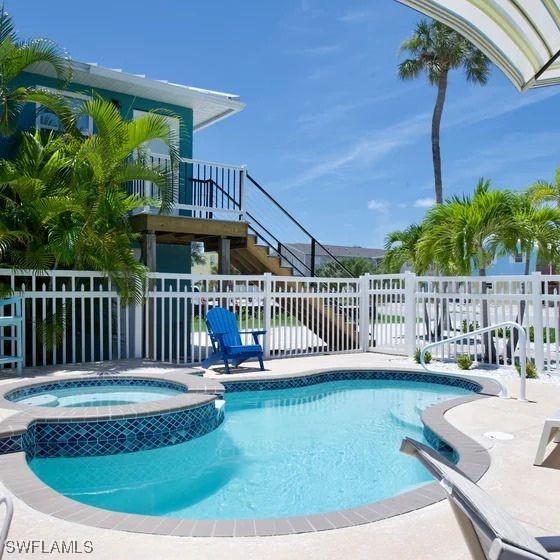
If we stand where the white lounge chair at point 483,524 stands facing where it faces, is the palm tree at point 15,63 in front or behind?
behind

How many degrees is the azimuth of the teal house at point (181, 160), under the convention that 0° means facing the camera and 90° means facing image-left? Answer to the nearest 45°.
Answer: approximately 315°

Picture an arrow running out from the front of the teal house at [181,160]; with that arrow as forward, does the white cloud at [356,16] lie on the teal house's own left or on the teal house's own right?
on the teal house's own left

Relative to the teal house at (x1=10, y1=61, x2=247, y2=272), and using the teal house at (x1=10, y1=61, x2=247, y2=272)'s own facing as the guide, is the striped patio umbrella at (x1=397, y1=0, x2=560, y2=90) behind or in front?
in front

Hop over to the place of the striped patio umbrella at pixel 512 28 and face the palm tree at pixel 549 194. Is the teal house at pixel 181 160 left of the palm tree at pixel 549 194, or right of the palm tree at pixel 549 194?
left

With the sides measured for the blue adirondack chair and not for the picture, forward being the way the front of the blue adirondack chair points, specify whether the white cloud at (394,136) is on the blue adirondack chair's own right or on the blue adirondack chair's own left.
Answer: on the blue adirondack chair's own left

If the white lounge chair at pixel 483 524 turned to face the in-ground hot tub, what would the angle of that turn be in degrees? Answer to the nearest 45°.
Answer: approximately 180°

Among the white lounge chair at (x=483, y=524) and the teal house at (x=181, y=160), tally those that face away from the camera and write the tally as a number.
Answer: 0

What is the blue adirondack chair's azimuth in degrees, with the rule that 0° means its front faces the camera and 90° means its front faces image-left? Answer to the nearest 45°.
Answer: approximately 315°

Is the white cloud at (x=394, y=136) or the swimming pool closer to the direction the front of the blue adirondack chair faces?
the swimming pool

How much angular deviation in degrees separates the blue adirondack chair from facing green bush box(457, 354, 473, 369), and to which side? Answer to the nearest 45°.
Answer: approximately 45° to its left

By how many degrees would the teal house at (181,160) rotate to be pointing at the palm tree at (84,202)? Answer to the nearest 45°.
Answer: approximately 90° to its right
